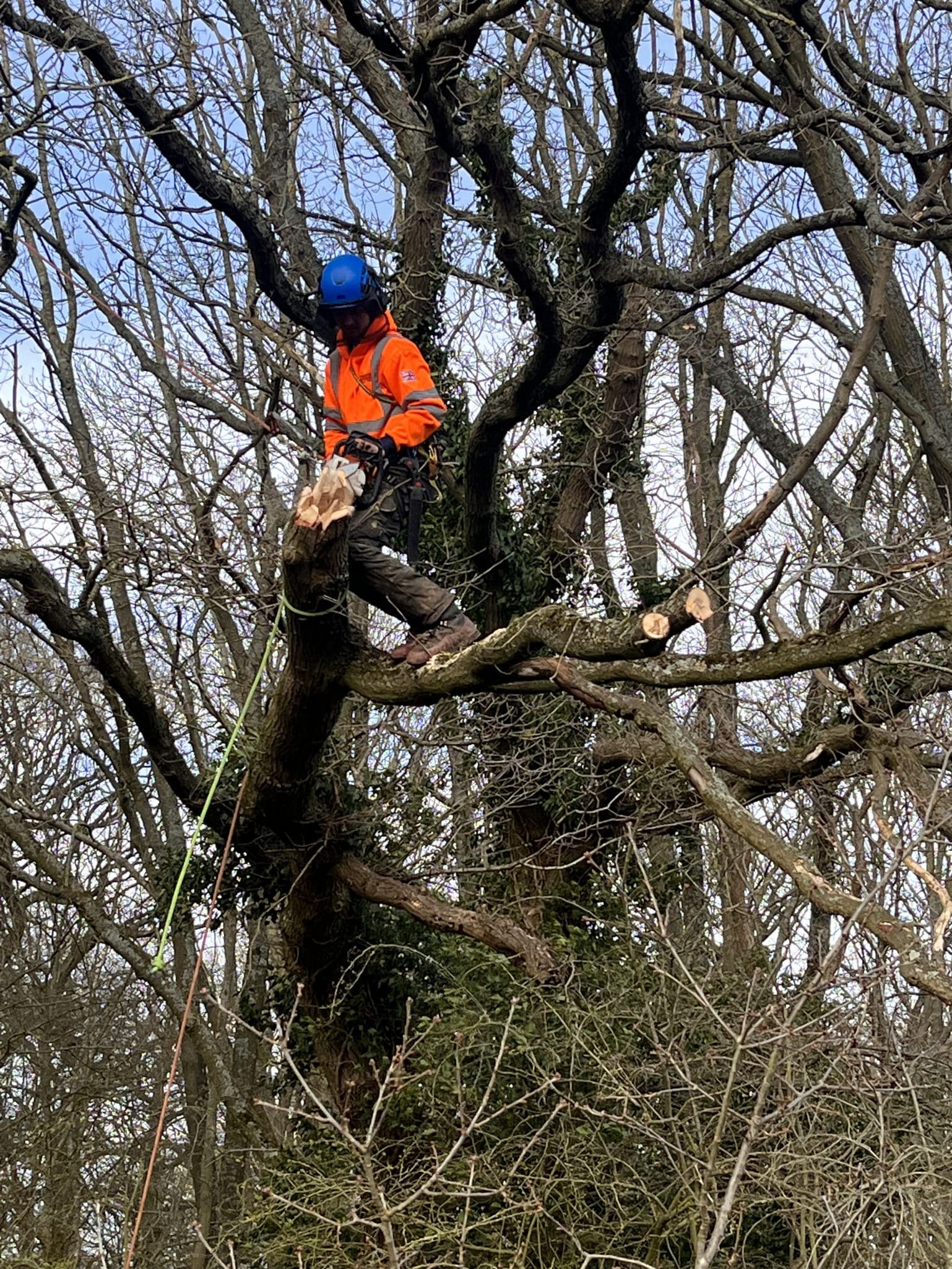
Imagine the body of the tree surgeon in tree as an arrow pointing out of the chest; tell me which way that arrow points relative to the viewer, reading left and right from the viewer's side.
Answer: facing the viewer and to the left of the viewer

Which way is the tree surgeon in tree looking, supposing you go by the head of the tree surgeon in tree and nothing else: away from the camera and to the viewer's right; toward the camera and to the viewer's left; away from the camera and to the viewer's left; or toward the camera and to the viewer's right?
toward the camera and to the viewer's left
